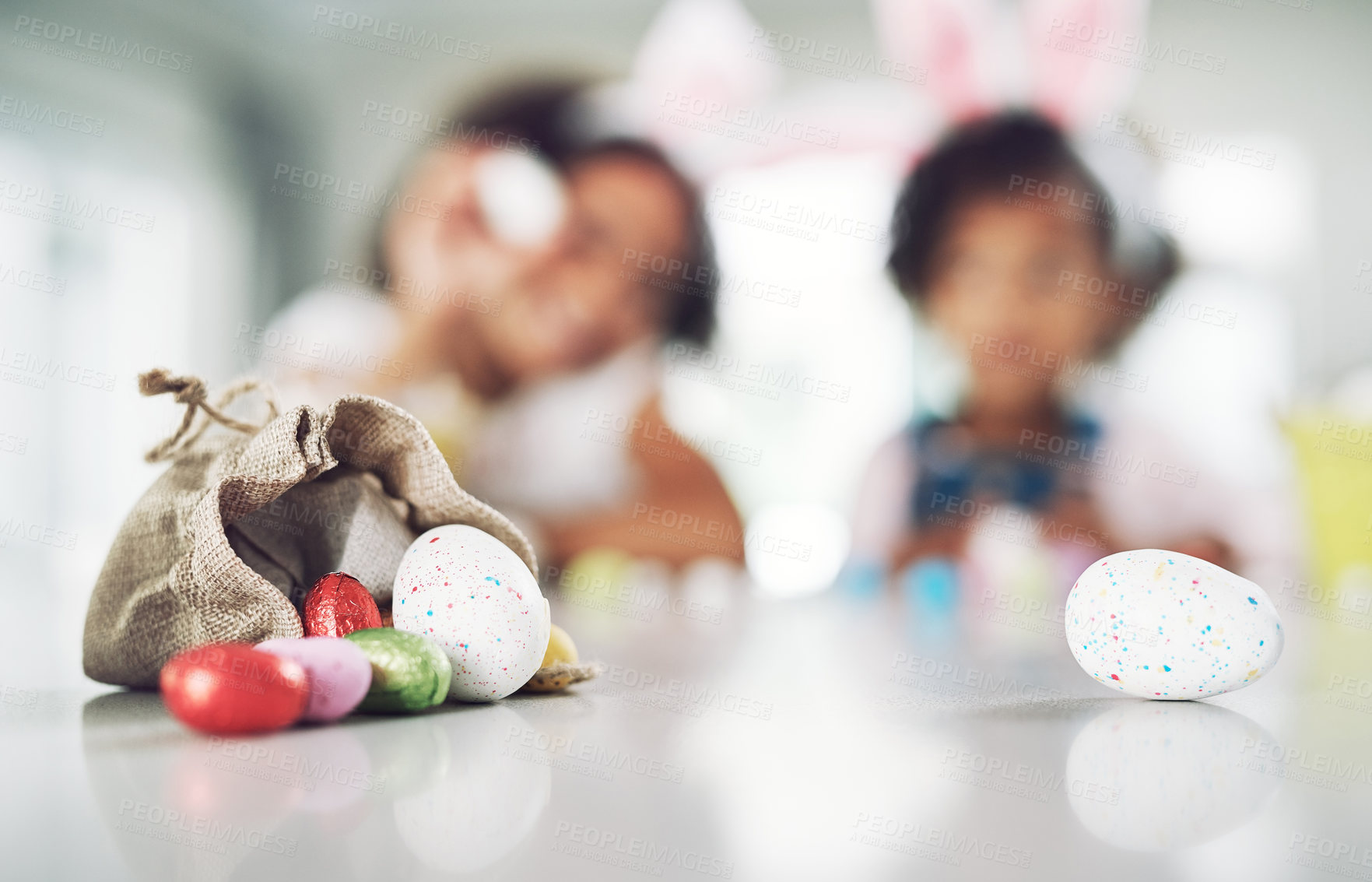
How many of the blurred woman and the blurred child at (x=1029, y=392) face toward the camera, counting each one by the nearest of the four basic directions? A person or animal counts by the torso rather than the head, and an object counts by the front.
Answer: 2

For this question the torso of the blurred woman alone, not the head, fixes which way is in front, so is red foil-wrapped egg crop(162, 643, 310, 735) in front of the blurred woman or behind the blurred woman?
in front

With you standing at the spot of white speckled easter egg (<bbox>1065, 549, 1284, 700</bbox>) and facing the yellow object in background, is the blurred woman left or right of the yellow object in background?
left

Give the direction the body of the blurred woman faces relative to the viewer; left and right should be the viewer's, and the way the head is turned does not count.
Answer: facing the viewer

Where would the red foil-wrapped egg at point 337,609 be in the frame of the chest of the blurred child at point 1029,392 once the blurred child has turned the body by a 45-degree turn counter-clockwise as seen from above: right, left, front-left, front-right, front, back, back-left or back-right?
front-right

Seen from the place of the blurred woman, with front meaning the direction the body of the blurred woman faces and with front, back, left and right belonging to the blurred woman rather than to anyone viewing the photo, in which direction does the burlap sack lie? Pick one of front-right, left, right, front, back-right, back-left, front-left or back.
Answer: front

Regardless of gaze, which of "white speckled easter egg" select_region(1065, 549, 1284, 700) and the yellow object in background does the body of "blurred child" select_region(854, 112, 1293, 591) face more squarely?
the white speckled easter egg

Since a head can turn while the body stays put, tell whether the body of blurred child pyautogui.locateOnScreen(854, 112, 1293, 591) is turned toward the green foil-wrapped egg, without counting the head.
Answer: yes

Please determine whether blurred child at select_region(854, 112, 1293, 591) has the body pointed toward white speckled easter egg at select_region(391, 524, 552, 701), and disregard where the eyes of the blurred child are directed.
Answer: yes

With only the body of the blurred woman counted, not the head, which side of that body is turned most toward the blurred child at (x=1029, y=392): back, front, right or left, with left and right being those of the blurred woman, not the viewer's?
left

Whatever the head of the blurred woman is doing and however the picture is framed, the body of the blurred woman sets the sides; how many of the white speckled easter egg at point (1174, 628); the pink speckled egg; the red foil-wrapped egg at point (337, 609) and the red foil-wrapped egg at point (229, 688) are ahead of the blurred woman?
4

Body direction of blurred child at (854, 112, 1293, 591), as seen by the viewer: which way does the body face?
toward the camera
